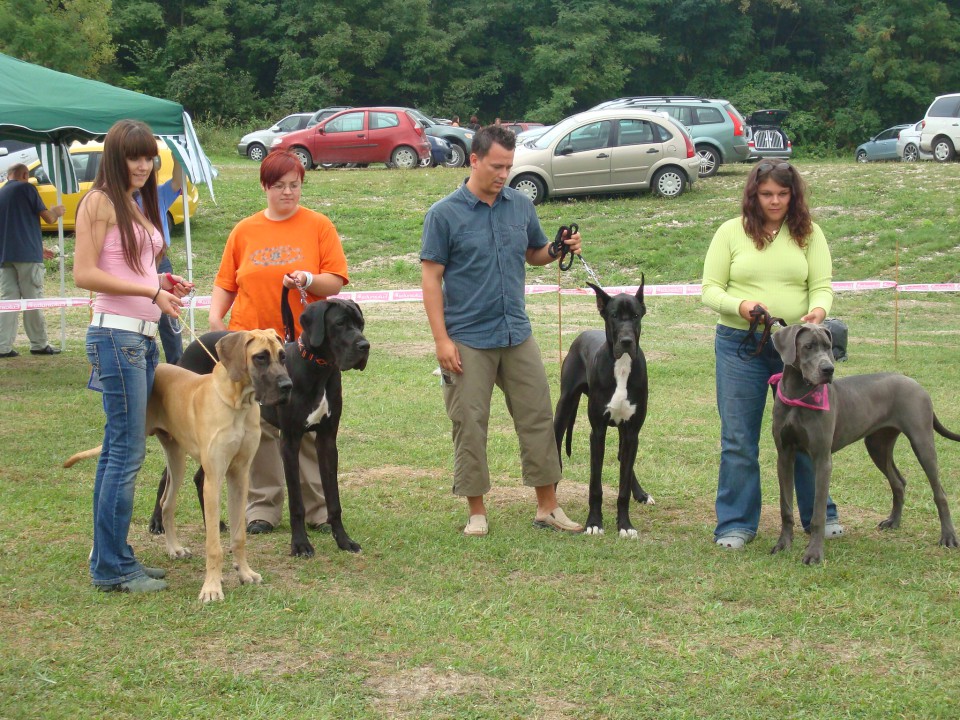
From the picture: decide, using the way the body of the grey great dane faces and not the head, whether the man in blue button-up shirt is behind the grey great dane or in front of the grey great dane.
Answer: in front

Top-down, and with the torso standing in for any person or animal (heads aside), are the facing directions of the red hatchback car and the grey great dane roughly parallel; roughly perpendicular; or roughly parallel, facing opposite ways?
roughly parallel

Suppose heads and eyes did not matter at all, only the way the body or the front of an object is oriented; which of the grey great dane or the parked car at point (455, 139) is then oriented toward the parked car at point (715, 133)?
the parked car at point (455, 139)

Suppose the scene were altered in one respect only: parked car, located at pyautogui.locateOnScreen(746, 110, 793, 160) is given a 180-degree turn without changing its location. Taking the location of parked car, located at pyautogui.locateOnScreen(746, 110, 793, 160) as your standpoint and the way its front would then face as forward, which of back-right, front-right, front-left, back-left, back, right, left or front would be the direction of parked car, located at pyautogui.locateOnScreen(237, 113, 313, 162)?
right

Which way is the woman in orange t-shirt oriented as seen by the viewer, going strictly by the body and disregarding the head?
toward the camera

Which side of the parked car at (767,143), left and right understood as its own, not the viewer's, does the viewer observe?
back

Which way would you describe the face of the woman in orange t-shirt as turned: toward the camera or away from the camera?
toward the camera

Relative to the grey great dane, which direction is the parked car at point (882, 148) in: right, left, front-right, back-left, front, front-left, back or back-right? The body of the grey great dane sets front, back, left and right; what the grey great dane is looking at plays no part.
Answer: back-right

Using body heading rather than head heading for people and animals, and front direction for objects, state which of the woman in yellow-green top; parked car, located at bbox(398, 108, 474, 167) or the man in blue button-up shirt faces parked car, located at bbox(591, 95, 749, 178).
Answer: parked car, located at bbox(398, 108, 474, 167)

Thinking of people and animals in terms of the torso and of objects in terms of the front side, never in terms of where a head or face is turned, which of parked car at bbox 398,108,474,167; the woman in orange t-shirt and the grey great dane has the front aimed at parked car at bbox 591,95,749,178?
parked car at bbox 398,108,474,167

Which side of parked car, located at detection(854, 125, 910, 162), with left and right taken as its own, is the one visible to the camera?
left

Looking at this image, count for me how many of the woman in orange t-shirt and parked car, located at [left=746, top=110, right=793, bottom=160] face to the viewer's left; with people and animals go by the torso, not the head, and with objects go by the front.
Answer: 0

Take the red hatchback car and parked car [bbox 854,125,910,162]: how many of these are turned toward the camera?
0

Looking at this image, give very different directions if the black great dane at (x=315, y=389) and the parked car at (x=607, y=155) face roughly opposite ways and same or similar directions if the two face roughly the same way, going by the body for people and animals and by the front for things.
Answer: very different directions

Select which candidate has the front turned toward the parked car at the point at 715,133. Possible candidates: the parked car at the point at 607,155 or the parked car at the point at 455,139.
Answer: the parked car at the point at 455,139

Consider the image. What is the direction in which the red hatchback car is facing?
to the viewer's left

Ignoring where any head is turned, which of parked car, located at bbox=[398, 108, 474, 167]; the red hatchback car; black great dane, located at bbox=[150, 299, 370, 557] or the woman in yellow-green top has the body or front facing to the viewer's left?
the red hatchback car
